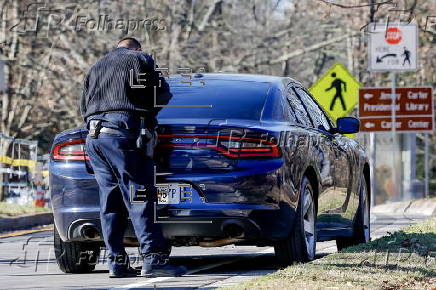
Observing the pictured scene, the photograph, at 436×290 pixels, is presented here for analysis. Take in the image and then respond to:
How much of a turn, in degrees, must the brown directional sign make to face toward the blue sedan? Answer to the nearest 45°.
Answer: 0° — it already faces it

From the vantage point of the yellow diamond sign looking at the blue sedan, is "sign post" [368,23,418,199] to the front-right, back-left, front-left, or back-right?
back-left

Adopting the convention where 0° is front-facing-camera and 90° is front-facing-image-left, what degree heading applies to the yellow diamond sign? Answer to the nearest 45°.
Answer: approximately 0°

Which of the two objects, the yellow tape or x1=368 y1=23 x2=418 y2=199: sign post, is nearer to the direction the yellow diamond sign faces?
the yellow tape

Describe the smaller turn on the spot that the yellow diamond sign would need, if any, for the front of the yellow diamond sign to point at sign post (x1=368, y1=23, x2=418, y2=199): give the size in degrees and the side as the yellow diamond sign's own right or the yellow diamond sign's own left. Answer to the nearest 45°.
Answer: approximately 135° to the yellow diamond sign's own left

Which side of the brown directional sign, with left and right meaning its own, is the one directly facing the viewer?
front

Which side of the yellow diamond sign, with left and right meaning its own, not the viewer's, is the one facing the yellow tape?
right

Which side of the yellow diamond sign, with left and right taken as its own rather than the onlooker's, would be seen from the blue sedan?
front

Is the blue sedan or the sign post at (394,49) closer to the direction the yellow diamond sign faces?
the blue sedan

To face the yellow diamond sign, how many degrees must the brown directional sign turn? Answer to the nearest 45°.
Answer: approximately 45° to its right

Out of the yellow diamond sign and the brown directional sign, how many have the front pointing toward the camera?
2
